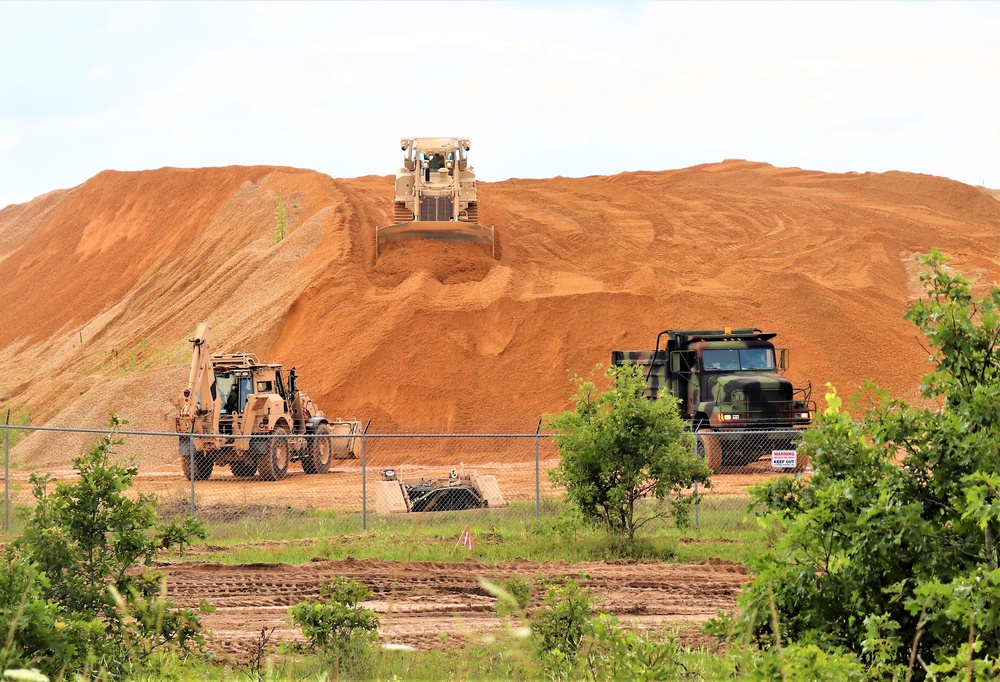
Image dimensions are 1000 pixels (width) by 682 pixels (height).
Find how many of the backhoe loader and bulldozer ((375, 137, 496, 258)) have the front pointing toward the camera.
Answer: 1

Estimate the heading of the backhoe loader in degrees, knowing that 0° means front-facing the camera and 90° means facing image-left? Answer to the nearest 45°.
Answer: approximately 225°

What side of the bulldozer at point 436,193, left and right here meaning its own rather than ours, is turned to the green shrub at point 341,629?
front

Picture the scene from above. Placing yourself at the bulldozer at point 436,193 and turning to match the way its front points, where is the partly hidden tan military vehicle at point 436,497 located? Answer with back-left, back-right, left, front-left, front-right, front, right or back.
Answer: front

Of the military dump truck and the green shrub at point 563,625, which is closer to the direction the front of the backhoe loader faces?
the military dump truck

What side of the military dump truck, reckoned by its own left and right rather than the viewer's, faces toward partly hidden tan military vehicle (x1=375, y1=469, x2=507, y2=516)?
right

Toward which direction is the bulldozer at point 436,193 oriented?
toward the camera

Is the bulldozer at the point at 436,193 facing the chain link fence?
yes

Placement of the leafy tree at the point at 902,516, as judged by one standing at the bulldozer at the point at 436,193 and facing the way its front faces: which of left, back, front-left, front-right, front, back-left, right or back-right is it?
front

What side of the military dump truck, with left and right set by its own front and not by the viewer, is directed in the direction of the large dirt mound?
back

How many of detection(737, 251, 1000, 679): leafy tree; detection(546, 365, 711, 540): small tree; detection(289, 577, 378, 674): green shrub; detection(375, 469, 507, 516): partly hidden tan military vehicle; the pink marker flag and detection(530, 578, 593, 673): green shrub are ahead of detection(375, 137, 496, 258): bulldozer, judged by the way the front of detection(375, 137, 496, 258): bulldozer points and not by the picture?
6

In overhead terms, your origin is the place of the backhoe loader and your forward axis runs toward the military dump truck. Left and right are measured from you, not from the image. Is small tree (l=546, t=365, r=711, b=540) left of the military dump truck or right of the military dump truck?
right

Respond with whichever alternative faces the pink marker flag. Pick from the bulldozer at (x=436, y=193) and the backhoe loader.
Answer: the bulldozer

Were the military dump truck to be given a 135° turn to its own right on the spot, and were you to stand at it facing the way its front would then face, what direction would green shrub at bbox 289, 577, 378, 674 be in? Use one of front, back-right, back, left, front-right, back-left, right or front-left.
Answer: left

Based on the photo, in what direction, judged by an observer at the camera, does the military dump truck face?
facing the viewer and to the right of the viewer
